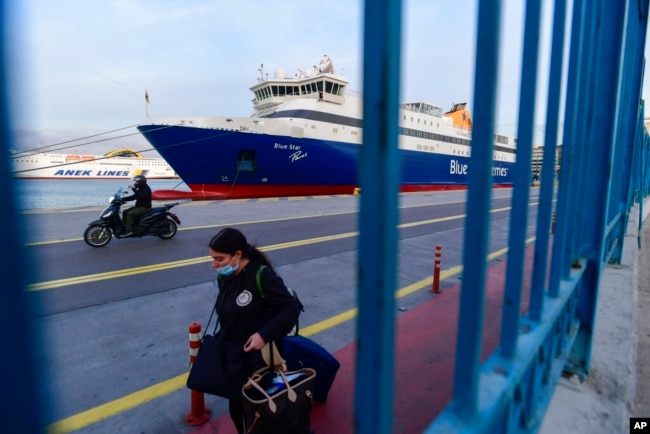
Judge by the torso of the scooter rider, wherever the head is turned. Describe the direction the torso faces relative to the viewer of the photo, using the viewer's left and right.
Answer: facing to the left of the viewer

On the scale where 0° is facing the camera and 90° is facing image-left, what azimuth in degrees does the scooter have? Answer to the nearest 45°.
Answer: approximately 90°

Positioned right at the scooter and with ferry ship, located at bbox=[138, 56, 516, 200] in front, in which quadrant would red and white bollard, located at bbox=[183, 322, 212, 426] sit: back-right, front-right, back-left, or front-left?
back-right

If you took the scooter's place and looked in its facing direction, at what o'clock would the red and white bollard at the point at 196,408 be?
The red and white bollard is roughly at 9 o'clock from the scooter.

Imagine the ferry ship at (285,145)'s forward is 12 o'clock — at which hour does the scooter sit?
The scooter is roughly at 11 o'clock from the ferry ship.

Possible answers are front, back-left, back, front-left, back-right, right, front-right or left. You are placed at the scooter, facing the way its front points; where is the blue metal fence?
left

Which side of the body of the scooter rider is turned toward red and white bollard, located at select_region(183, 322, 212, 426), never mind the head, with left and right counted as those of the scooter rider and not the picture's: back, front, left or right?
left

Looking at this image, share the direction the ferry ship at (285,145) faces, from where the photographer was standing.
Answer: facing the viewer and to the left of the viewer

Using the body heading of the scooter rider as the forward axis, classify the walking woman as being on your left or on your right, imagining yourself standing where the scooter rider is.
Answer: on your left

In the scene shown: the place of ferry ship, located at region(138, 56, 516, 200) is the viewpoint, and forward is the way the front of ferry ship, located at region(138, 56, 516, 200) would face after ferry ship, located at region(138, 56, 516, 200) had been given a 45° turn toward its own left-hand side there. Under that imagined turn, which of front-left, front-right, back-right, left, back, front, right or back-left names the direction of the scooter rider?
front

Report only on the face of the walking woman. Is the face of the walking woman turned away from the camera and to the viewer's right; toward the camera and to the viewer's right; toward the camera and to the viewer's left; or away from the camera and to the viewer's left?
toward the camera and to the viewer's left

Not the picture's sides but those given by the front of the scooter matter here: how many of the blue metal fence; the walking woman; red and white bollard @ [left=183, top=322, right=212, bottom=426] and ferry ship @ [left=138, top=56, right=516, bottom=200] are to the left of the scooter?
3

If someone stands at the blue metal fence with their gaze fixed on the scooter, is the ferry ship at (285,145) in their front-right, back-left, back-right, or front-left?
front-right

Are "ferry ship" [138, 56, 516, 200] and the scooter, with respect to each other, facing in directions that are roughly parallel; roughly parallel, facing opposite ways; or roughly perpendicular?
roughly parallel

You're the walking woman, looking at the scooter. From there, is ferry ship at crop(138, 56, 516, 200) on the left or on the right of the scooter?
right
